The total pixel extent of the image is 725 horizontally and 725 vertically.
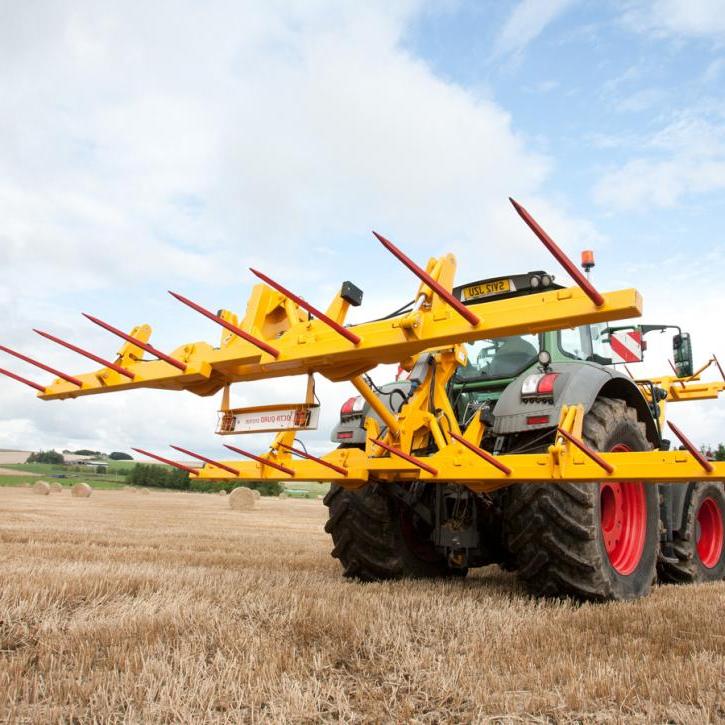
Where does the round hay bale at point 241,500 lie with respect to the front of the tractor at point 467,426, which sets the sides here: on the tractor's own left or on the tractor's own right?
on the tractor's own left

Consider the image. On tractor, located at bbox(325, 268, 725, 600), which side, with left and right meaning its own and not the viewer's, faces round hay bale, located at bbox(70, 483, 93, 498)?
left

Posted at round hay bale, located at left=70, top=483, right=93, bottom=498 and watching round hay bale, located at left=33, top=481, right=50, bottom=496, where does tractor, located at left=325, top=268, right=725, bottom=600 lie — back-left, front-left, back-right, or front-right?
back-left

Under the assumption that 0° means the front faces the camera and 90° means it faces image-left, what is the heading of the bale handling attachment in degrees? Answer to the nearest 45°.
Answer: approximately 45°

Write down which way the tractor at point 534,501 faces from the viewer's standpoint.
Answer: facing away from the viewer and to the right of the viewer

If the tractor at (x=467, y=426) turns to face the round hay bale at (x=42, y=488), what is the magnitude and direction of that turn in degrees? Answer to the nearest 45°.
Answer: approximately 90° to its left

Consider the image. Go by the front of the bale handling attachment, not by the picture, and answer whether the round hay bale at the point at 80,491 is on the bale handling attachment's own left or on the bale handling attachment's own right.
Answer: on the bale handling attachment's own right
